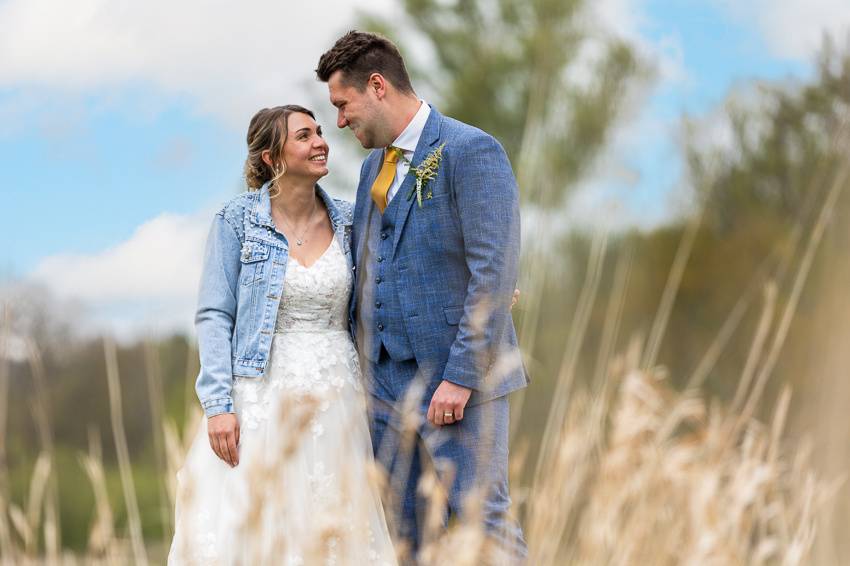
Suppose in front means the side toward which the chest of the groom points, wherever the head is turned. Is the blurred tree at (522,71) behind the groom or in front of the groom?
behind

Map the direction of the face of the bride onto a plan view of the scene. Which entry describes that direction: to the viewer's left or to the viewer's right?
to the viewer's right

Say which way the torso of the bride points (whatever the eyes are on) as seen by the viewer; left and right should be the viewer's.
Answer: facing the viewer and to the right of the viewer

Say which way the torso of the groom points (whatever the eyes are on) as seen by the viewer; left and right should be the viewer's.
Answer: facing the viewer and to the left of the viewer

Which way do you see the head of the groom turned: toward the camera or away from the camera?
toward the camera

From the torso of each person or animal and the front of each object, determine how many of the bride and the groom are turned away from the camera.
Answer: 0

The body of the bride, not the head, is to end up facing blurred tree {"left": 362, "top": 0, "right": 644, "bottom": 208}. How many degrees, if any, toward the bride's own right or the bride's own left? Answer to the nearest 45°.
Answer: approximately 135° to the bride's own left
